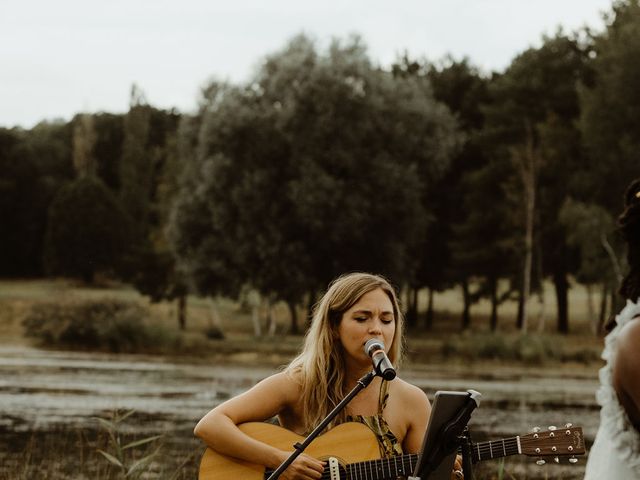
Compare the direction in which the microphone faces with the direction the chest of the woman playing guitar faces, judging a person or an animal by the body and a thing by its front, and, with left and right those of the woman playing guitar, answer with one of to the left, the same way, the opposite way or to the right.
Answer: the opposite way

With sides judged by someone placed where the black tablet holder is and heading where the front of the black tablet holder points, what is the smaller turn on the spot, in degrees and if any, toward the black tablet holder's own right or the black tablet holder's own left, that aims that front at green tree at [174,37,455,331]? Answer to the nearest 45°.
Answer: approximately 45° to the black tablet holder's own right

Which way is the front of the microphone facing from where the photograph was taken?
facing away from the viewer and to the left of the viewer

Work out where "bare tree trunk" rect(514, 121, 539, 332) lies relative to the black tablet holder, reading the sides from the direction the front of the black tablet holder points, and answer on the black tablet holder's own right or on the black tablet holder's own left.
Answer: on the black tablet holder's own right

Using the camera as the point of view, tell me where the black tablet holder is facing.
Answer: facing away from the viewer and to the left of the viewer

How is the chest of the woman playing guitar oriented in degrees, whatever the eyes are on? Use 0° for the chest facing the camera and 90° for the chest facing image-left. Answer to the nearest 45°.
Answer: approximately 315°

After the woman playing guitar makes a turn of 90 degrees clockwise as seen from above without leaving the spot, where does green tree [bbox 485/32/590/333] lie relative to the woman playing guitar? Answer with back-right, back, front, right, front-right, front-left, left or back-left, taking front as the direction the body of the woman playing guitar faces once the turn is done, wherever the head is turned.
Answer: back-right

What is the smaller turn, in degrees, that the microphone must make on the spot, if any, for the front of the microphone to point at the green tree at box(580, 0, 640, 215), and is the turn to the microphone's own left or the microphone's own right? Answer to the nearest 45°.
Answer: approximately 45° to the microphone's own right

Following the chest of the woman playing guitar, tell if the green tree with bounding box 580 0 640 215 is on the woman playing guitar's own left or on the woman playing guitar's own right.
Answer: on the woman playing guitar's own left
